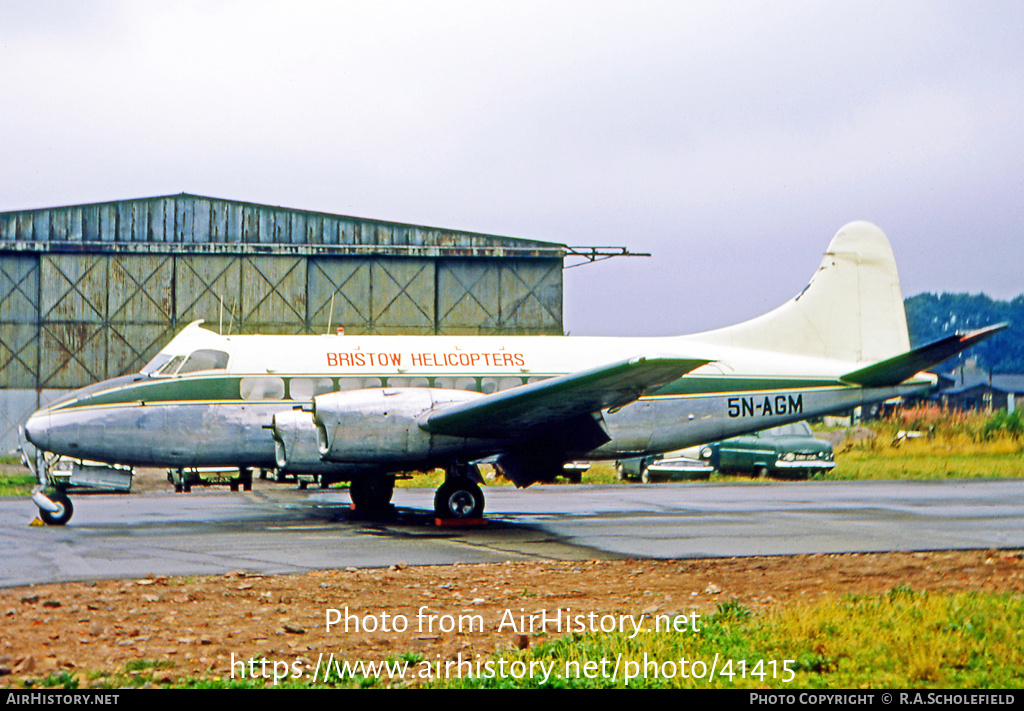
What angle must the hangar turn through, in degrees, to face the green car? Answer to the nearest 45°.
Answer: approximately 45° to its left

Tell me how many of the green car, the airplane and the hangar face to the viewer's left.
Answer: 1

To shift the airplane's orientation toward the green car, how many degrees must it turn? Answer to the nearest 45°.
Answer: approximately 135° to its right

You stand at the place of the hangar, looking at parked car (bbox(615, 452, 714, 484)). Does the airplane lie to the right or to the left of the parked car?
right

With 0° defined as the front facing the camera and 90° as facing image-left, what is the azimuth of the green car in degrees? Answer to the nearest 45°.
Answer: approximately 315°

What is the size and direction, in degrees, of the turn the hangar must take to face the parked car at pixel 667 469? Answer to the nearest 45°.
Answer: approximately 45° to its left

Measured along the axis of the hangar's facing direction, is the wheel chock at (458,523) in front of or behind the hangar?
in front

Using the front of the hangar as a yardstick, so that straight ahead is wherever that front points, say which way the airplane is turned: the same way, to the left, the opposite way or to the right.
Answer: to the right

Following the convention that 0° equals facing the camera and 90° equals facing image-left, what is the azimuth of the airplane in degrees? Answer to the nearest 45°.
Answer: approximately 90°

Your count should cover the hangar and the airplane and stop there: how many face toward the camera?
1

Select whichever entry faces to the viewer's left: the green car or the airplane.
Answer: the airplane
